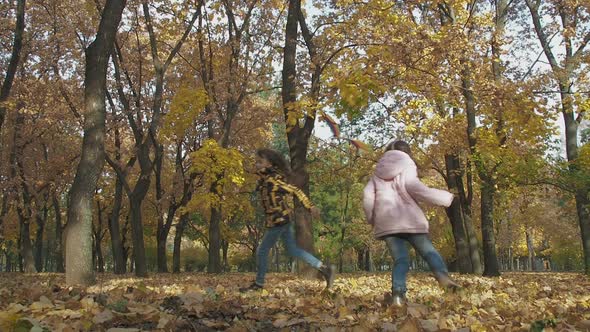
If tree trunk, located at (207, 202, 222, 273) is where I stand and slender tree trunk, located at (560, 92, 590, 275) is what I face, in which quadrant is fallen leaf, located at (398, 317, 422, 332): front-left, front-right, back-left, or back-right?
front-right

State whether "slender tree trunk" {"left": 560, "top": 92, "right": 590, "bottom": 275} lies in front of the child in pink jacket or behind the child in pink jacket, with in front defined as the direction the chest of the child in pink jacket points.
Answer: in front

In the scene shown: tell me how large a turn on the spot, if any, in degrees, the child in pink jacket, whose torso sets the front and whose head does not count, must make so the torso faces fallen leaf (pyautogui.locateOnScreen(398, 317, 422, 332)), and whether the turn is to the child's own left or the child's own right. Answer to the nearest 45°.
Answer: approximately 135° to the child's own right

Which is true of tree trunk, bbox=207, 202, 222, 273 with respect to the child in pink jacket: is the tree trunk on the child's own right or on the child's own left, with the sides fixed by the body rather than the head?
on the child's own left

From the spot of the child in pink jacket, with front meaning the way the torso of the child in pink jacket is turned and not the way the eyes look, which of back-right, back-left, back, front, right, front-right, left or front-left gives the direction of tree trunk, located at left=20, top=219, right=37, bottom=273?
left

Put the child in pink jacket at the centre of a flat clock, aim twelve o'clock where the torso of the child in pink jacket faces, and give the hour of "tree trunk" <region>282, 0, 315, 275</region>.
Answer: The tree trunk is roughly at 10 o'clock from the child in pink jacket.

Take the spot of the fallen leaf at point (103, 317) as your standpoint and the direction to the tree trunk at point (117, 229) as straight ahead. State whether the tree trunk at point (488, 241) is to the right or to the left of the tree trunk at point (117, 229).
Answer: right

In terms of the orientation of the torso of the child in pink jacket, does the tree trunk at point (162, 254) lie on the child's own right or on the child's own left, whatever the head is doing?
on the child's own left

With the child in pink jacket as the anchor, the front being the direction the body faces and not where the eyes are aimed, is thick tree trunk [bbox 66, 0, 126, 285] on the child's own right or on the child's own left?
on the child's own left

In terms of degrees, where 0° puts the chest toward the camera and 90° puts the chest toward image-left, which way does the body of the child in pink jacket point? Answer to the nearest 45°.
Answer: approximately 225°

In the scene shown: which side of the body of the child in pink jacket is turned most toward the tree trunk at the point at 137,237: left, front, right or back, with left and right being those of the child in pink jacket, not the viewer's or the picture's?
left

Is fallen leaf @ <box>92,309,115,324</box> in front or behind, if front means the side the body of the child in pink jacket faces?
behind

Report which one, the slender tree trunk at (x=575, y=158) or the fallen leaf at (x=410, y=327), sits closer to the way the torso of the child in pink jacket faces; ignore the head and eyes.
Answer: the slender tree trunk

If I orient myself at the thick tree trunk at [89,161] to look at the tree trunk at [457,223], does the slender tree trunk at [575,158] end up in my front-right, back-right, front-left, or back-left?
front-right
